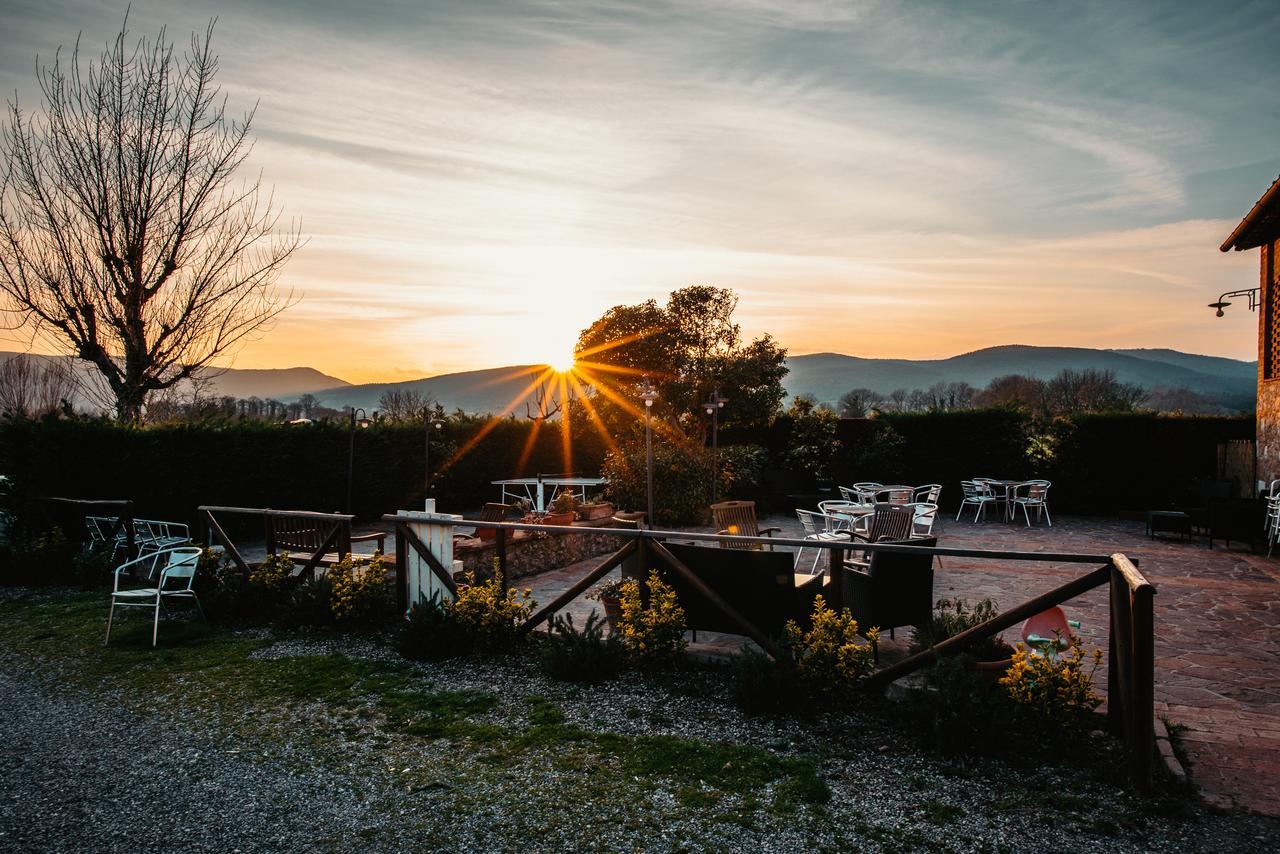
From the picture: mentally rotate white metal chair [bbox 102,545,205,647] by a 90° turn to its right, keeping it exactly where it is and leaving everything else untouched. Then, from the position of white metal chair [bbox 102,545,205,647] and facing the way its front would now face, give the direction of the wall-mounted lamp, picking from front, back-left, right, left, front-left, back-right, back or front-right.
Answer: back-right

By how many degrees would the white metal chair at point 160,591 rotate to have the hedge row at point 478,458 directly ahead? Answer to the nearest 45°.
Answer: approximately 180°

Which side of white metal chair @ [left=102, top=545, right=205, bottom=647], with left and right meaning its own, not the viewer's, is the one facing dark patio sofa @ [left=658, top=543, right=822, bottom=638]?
left
